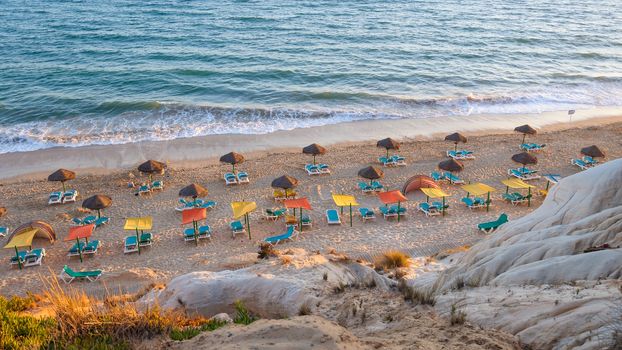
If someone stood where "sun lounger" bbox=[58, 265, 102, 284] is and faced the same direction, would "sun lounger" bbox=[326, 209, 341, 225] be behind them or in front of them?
in front

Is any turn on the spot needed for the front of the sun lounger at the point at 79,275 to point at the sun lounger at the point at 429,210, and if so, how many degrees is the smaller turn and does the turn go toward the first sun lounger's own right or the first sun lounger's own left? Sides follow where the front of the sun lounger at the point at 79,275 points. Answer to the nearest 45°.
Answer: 0° — it already faces it

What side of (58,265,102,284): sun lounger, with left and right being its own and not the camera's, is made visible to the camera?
right

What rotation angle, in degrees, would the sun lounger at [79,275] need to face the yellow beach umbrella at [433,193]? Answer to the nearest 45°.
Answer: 0° — it already faces it

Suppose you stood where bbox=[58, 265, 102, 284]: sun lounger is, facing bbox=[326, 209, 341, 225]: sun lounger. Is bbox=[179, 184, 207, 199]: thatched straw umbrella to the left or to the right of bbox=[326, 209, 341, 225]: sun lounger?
left

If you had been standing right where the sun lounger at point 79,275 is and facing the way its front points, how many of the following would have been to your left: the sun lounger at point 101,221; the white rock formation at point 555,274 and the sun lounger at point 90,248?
2

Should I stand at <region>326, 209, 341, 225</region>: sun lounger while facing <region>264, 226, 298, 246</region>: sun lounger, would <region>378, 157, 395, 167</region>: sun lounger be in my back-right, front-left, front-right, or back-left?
back-right

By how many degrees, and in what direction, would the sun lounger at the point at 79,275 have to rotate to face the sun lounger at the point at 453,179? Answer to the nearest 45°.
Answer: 0° — it already faces it

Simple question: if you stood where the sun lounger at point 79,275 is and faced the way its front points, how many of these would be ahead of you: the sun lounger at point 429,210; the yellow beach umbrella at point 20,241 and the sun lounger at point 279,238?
2
